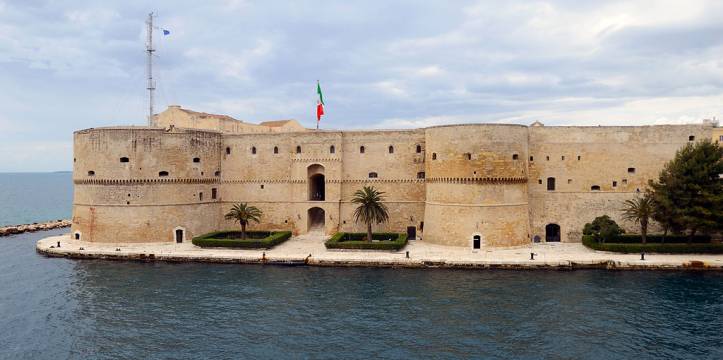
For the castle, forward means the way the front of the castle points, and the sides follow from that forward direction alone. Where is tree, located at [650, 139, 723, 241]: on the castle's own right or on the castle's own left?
on the castle's own left

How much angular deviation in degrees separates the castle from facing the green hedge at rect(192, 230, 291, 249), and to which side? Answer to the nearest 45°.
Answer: approximately 90° to its right

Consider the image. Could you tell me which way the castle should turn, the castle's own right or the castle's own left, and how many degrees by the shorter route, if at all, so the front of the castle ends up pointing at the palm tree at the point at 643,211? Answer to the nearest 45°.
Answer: approximately 90° to the castle's own left

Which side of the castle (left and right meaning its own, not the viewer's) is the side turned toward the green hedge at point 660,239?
left

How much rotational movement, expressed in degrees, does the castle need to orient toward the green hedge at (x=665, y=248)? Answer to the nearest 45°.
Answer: approximately 90° to its left

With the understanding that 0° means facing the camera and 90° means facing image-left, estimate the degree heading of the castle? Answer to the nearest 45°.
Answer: approximately 0°

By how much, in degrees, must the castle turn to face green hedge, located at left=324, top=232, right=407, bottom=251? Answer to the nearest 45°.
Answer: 0° — it already faces it
